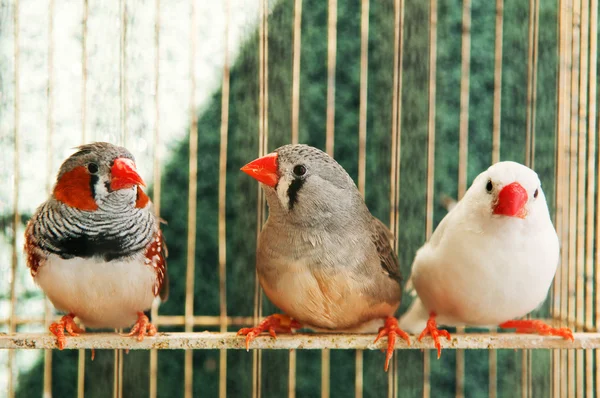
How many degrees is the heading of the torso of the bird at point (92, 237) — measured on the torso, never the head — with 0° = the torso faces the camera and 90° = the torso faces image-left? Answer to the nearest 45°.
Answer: approximately 0°

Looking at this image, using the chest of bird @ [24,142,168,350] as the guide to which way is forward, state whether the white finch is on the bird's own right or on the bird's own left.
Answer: on the bird's own left

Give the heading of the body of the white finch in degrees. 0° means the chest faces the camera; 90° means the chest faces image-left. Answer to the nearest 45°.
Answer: approximately 315°

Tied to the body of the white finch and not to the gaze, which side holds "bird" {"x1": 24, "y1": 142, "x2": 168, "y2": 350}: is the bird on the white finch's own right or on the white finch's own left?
on the white finch's own right

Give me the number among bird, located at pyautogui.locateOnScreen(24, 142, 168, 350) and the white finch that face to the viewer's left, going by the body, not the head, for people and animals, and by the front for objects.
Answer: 0
